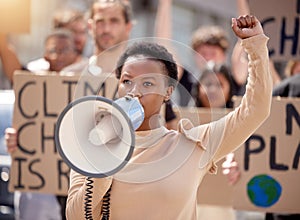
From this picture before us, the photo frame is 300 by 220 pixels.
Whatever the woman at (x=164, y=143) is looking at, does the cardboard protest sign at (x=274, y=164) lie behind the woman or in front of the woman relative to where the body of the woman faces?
behind

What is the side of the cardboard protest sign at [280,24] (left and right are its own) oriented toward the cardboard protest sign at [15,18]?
right

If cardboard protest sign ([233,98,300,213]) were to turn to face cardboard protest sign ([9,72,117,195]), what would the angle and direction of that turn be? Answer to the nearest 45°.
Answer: approximately 90° to its right

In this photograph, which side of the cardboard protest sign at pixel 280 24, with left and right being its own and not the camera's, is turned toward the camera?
front

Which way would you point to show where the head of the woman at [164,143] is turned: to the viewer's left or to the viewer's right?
to the viewer's left

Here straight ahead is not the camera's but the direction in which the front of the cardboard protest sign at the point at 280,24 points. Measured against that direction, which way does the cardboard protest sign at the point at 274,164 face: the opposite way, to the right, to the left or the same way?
the same way

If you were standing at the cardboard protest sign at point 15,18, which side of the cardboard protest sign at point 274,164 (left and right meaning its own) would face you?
right

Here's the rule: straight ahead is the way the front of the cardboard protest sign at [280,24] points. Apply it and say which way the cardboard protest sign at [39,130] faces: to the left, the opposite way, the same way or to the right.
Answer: the same way

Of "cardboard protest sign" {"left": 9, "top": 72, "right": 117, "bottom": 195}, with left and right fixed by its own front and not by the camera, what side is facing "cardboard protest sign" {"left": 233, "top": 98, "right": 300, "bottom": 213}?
left

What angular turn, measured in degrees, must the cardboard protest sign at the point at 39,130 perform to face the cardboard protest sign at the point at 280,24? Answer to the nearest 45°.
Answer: approximately 90° to its left

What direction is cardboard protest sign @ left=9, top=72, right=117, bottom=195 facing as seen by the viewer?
toward the camera
